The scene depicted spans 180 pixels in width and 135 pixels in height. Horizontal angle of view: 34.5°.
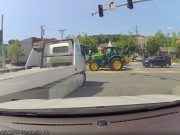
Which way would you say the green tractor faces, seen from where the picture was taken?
facing to the left of the viewer

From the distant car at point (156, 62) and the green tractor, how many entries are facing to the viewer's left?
2

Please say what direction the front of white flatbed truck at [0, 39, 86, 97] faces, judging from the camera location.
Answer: facing away from the viewer and to the right of the viewer

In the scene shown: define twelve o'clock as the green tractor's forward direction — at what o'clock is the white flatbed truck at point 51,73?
The white flatbed truck is roughly at 9 o'clock from the green tractor.

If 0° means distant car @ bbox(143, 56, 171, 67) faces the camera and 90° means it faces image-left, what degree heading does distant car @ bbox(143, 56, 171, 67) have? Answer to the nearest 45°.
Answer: approximately 90°

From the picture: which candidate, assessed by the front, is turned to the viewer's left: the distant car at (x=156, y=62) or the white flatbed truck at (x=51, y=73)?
the distant car
